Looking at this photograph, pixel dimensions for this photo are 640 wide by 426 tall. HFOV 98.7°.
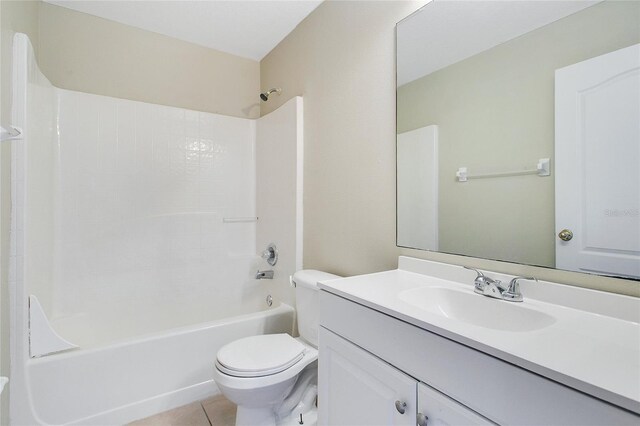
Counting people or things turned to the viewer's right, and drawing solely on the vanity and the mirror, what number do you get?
0

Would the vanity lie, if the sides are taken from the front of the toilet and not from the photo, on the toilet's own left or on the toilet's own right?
on the toilet's own left

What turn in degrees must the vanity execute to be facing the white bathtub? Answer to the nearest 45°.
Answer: approximately 45° to its right

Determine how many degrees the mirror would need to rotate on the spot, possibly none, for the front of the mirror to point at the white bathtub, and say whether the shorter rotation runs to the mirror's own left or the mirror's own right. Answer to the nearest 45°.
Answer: approximately 45° to the mirror's own right

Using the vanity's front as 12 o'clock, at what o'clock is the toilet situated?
The toilet is roughly at 2 o'clock from the vanity.

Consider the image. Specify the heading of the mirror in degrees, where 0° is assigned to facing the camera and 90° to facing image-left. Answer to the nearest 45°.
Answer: approximately 45°

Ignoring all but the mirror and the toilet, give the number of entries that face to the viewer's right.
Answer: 0
